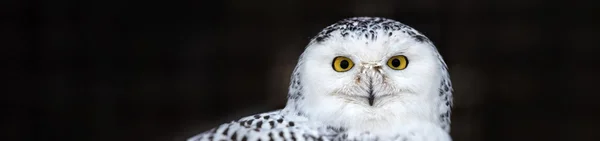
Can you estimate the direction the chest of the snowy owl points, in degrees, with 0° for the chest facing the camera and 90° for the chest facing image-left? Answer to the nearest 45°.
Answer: approximately 315°
